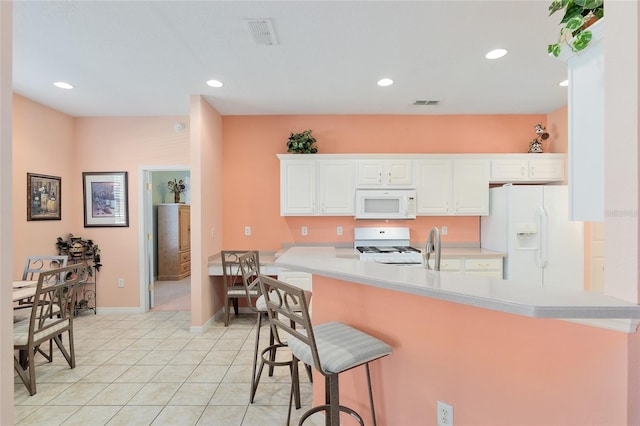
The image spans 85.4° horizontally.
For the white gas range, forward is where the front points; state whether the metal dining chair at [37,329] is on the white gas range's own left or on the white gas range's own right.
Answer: on the white gas range's own right

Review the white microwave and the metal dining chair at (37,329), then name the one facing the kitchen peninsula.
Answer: the white microwave

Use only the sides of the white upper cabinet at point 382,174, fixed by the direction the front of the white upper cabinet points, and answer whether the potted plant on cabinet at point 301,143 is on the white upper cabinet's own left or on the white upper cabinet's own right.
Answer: on the white upper cabinet's own right

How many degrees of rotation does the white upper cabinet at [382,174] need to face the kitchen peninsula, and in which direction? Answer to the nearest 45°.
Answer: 0° — it already faces it

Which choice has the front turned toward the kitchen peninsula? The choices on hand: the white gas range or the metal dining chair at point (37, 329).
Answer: the white gas range

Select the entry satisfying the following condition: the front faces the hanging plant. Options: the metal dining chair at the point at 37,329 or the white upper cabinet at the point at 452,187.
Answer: the white upper cabinet
